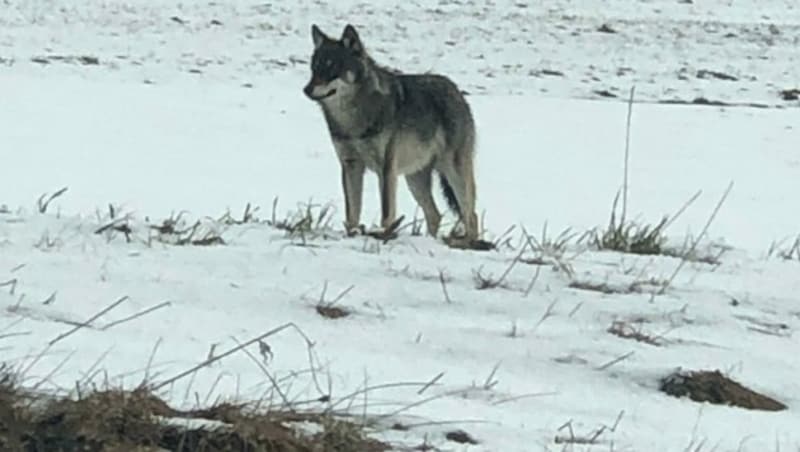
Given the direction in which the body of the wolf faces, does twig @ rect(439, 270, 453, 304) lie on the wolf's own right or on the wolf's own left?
on the wolf's own left

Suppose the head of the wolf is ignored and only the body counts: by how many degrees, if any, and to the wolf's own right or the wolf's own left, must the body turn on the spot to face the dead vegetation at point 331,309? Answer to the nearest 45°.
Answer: approximately 45° to the wolf's own left

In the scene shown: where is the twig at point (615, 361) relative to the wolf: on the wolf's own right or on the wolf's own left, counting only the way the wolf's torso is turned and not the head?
on the wolf's own left

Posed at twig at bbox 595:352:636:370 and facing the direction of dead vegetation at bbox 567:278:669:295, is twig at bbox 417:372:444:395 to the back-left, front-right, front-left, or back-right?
back-left

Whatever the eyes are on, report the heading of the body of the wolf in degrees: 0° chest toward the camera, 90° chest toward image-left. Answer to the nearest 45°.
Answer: approximately 45°

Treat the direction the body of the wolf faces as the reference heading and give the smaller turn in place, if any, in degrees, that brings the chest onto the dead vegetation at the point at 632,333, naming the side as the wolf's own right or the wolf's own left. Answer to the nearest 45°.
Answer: approximately 45° to the wolf's own left

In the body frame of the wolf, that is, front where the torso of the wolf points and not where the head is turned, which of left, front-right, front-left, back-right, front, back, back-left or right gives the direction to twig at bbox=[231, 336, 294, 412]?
front-left

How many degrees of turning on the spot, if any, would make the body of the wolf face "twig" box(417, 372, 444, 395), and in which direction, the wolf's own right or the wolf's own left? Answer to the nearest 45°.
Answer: approximately 45° to the wolf's own left

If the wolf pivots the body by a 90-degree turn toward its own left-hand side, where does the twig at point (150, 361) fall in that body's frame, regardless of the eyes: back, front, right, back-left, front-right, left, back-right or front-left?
front-right

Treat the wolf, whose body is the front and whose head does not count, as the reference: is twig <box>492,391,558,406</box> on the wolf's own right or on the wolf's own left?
on the wolf's own left
